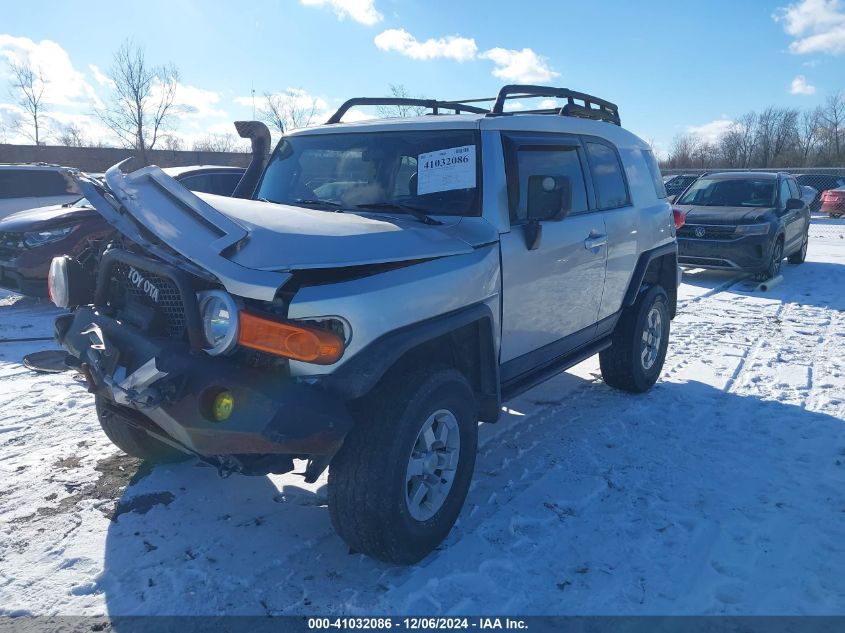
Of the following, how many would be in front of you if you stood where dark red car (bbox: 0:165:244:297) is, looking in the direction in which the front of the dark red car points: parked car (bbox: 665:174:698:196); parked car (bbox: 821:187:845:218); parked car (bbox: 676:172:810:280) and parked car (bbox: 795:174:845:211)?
0

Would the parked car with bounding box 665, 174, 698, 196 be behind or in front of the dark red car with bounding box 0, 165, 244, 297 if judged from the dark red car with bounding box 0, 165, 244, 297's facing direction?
behind

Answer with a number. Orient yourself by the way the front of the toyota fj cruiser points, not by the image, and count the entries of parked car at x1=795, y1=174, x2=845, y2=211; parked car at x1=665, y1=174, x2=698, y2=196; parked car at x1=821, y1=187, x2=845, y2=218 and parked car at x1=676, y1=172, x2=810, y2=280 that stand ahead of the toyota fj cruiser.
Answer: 0

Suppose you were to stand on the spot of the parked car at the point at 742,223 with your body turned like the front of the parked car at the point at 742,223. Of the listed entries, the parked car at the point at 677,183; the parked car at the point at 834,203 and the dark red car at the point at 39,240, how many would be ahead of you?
1

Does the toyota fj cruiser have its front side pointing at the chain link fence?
no

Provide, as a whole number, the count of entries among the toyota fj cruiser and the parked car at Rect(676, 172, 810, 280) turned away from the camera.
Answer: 0

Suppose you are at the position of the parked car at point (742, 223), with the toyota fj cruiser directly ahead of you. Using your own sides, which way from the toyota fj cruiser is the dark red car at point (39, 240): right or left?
right

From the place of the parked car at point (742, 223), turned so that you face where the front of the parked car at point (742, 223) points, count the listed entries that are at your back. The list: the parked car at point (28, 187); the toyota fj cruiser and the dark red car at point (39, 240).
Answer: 0

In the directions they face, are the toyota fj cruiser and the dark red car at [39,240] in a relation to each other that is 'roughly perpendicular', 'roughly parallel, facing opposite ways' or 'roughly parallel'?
roughly parallel

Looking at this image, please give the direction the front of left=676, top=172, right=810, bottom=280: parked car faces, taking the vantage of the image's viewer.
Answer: facing the viewer and to the left of the viewer

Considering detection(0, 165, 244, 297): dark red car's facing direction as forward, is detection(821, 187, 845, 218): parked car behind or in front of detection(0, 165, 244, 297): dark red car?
behind

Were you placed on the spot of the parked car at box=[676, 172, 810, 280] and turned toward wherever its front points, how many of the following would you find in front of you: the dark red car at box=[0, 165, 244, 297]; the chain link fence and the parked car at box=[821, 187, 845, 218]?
1

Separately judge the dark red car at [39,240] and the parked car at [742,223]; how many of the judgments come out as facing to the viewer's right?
0

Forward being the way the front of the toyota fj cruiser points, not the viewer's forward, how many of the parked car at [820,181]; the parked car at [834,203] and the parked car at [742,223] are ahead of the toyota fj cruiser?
0

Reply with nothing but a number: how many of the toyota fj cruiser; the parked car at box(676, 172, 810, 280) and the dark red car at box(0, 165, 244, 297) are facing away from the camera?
0

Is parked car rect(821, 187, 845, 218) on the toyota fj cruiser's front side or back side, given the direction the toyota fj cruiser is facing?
on the back side

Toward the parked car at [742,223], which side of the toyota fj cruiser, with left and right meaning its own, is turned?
back

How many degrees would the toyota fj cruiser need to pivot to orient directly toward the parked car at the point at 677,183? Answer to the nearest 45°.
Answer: approximately 180°

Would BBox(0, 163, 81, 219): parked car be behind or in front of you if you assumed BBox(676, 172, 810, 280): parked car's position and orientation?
in front
